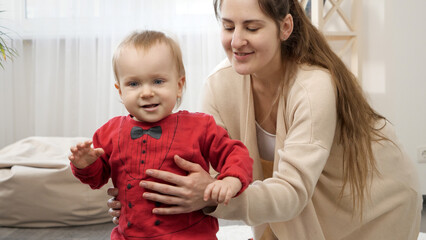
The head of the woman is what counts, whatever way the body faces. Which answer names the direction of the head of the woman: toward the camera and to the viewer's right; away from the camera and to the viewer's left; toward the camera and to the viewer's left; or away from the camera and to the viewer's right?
toward the camera and to the viewer's left

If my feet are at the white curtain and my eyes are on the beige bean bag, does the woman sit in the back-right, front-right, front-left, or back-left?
front-left

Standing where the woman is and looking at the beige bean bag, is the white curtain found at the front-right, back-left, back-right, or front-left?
front-right

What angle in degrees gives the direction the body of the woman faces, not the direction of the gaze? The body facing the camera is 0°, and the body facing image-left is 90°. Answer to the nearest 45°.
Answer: approximately 45°

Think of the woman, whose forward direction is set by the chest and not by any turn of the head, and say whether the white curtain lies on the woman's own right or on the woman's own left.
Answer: on the woman's own right

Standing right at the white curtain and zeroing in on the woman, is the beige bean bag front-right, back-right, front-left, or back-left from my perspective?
front-right

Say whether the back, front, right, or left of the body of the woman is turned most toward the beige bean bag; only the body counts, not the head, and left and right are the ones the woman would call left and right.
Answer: right
